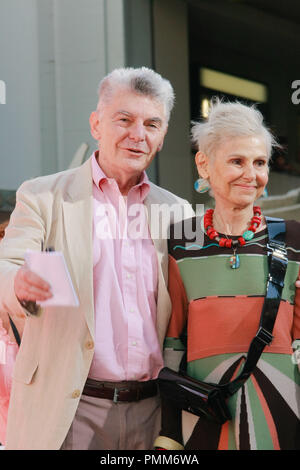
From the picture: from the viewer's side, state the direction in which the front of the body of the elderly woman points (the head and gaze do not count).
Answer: toward the camera

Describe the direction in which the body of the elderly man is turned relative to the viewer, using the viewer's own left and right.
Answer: facing the viewer and to the right of the viewer

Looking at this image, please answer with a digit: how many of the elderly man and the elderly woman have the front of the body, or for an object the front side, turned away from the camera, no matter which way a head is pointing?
0
